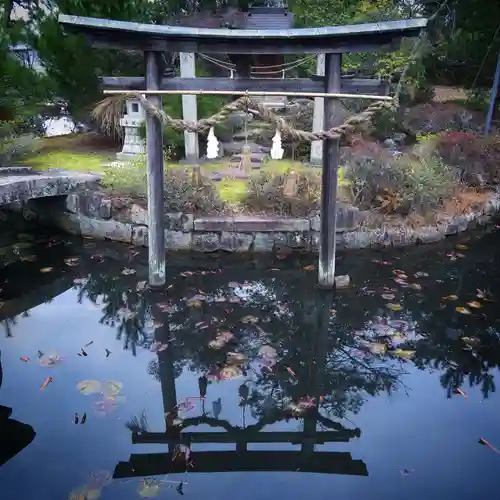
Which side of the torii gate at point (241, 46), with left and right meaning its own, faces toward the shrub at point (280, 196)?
back

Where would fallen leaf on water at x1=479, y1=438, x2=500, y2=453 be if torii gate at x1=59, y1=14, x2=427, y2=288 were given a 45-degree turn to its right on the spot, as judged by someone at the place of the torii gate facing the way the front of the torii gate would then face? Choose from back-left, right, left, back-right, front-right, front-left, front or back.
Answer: left

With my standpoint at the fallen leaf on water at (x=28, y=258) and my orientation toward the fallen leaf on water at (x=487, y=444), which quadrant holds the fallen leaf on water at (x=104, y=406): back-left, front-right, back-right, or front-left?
front-right

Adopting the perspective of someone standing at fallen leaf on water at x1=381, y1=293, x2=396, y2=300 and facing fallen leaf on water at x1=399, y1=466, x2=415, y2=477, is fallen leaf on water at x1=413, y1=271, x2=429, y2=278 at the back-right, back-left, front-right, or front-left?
back-left

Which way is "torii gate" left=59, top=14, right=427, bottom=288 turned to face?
toward the camera

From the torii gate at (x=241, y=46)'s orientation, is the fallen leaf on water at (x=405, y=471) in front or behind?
in front

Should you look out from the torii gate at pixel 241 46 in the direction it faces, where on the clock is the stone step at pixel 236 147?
The stone step is roughly at 6 o'clock from the torii gate.

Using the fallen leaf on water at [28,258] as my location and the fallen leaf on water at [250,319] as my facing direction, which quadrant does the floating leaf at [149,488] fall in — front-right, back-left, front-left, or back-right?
front-right

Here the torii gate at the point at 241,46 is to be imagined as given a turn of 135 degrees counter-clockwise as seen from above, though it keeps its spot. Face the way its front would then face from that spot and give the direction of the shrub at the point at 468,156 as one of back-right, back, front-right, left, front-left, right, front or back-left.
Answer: front

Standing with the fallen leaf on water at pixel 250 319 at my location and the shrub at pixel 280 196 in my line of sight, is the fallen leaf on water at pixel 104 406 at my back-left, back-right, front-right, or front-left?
back-left
